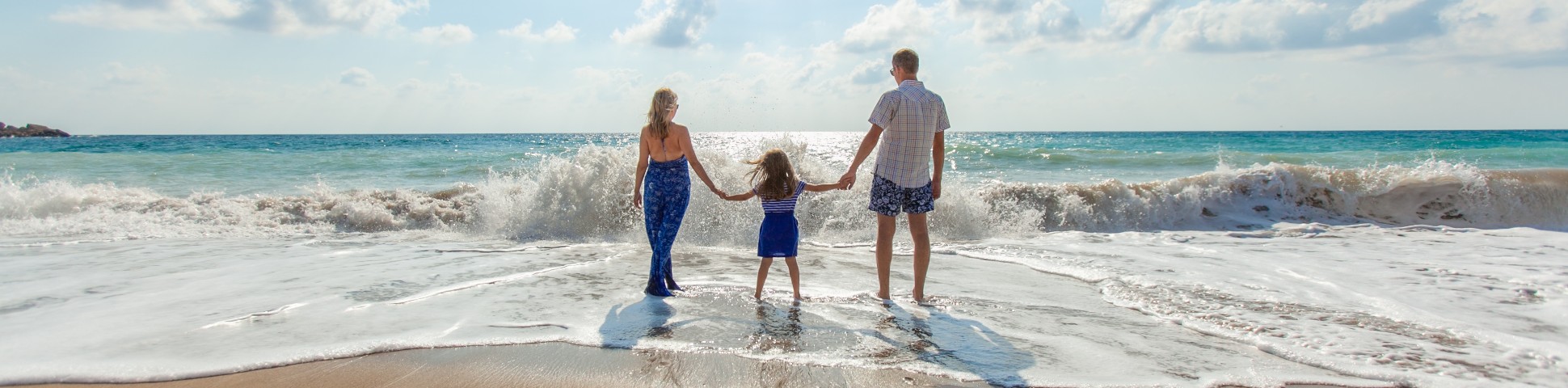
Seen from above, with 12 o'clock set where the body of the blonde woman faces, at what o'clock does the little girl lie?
The little girl is roughly at 4 o'clock from the blonde woman.

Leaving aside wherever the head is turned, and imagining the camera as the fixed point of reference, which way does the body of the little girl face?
away from the camera

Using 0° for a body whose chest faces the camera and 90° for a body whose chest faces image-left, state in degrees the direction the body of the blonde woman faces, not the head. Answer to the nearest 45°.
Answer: approximately 180°

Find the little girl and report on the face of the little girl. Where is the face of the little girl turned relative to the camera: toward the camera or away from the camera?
away from the camera

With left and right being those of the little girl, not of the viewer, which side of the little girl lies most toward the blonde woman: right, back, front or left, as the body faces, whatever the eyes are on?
left

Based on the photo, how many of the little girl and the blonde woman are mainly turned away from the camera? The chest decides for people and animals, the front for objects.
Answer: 2

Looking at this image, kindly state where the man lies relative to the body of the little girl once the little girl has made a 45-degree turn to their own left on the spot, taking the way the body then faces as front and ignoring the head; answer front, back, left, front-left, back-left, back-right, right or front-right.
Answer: back-right

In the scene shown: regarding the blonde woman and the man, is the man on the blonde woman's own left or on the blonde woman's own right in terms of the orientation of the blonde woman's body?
on the blonde woman's own right
